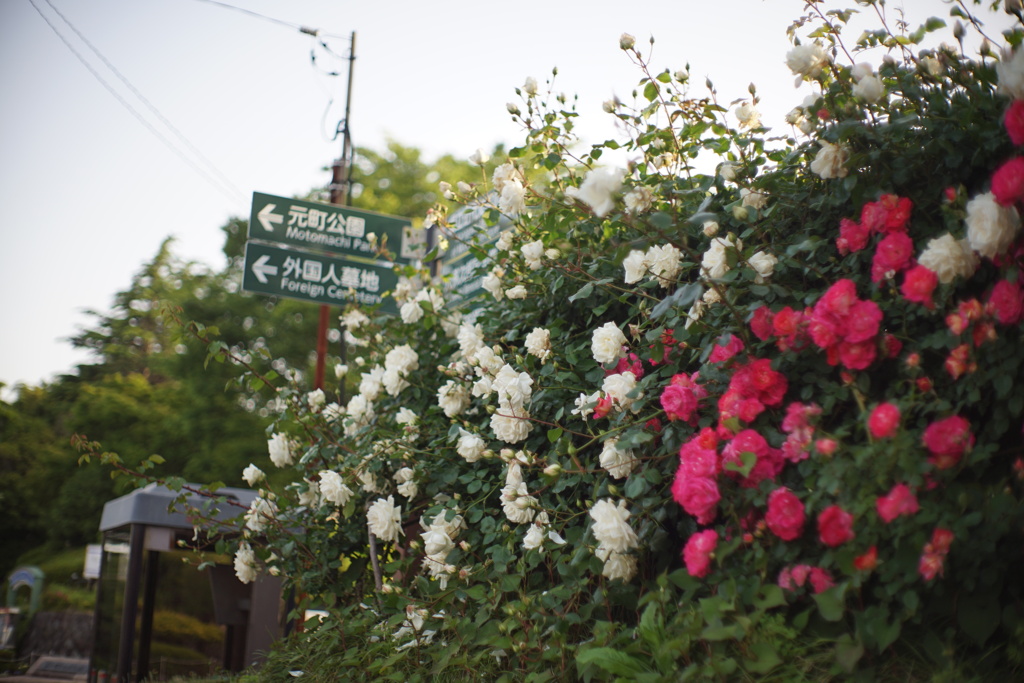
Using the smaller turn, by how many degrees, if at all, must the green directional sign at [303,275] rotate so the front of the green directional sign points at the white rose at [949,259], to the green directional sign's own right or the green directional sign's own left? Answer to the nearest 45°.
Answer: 0° — it already faces it

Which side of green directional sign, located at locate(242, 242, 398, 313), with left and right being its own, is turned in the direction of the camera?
front

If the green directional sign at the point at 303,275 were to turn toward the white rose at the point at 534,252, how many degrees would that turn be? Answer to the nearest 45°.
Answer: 0° — it already faces it

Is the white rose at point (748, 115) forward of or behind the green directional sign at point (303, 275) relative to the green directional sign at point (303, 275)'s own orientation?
forward

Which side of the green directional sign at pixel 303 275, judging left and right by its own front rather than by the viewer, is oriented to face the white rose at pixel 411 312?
front

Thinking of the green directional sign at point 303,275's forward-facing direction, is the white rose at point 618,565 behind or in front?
in front

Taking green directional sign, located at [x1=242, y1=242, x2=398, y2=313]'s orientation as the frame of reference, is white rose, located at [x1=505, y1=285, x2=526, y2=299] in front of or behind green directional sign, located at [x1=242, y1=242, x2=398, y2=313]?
in front

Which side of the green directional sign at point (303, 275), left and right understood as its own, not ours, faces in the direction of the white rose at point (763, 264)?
front
